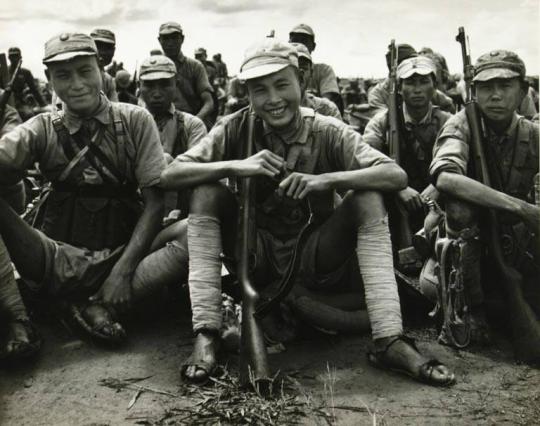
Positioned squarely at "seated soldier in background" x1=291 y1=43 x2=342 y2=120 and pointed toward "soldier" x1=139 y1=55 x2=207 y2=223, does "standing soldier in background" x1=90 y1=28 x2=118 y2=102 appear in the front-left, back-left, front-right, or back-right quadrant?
front-right

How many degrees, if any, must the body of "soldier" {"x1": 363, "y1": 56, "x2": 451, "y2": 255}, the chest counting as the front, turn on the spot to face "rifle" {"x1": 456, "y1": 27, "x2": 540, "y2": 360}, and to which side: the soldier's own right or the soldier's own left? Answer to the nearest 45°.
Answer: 0° — they already face it

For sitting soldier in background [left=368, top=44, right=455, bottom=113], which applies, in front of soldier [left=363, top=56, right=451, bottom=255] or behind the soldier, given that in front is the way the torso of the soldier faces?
behind

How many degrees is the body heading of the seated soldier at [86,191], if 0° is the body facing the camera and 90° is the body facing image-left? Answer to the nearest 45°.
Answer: approximately 0°

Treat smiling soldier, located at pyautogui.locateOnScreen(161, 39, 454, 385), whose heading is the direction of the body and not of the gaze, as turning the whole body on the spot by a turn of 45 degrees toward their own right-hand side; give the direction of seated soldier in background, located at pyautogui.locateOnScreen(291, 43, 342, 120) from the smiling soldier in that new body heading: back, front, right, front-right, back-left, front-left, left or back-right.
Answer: back-right

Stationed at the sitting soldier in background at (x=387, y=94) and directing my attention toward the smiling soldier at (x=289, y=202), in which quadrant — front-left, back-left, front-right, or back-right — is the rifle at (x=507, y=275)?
front-left

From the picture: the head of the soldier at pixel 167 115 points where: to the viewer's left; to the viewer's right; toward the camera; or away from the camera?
toward the camera

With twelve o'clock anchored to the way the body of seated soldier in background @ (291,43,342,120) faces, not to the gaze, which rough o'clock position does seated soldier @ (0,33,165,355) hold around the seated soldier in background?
The seated soldier is roughly at 1 o'clock from the seated soldier in background.

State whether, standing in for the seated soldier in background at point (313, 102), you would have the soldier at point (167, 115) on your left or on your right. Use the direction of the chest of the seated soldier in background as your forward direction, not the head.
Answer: on your right

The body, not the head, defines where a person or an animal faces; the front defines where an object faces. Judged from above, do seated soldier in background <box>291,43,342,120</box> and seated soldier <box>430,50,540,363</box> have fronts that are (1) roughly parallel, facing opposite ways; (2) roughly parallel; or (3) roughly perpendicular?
roughly parallel

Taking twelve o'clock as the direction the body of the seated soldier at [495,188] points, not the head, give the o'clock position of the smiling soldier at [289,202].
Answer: The smiling soldier is roughly at 2 o'clock from the seated soldier.

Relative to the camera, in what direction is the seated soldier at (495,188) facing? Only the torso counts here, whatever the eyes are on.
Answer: toward the camera

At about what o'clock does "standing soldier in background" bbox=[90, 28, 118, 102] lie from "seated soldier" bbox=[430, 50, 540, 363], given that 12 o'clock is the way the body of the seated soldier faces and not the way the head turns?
The standing soldier in background is roughly at 4 o'clock from the seated soldier.

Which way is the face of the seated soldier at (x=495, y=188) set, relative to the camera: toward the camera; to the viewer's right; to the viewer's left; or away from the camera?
toward the camera

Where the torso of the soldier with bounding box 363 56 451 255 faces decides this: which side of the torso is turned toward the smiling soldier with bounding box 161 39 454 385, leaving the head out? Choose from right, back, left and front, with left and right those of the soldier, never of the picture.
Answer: front

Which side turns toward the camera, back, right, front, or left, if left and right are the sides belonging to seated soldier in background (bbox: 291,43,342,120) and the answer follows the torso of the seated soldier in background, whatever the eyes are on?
front

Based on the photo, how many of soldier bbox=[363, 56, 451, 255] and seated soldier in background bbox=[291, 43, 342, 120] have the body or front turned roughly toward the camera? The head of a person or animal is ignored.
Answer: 2
